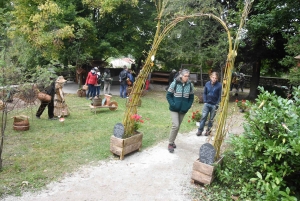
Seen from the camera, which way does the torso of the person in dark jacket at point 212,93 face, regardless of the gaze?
toward the camera

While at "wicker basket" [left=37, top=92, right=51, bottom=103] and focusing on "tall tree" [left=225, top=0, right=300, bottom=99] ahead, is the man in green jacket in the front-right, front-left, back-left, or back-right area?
front-right

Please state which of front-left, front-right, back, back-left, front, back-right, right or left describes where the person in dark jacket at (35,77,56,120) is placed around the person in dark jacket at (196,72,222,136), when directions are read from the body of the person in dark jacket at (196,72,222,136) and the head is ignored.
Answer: right

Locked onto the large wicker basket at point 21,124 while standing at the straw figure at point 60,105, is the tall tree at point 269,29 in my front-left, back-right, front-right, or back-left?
back-left

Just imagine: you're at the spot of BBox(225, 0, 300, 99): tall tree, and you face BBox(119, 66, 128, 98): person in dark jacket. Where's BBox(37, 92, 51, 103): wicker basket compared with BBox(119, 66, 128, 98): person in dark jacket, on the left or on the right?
left

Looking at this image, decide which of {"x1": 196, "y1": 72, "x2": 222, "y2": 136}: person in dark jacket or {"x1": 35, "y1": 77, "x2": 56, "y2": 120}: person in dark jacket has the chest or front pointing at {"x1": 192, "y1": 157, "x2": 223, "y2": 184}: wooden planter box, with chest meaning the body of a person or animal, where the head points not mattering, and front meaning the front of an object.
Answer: {"x1": 196, "y1": 72, "x2": 222, "y2": 136}: person in dark jacket

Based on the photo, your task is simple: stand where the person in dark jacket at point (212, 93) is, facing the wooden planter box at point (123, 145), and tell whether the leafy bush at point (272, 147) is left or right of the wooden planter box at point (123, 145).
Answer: left

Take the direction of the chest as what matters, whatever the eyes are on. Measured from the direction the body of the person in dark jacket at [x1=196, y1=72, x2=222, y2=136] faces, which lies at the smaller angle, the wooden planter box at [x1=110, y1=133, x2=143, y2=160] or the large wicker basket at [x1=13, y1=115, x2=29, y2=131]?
the wooden planter box
